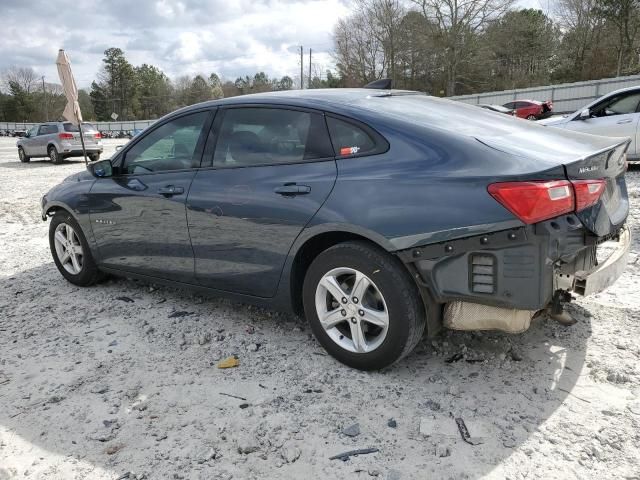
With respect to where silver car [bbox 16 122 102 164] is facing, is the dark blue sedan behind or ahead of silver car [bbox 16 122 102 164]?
behind

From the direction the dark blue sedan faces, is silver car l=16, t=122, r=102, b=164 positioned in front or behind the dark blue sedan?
in front

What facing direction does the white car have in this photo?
to the viewer's left

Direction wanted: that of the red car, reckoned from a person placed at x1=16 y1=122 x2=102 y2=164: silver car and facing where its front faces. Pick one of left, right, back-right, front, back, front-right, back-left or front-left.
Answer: back-right

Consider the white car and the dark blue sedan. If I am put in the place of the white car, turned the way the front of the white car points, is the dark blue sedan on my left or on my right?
on my left

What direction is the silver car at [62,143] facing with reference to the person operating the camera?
facing away from the viewer and to the left of the viewer

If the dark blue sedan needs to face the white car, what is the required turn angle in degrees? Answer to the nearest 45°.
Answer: approximately 90° to its right

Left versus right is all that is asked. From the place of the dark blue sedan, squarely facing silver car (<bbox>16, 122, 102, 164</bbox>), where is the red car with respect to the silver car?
right

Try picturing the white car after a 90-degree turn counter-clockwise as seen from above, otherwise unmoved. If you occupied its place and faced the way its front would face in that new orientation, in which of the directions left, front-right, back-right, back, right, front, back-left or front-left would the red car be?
back

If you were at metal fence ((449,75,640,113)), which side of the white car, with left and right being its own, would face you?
right

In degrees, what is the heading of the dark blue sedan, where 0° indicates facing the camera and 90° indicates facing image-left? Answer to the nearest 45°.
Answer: approximately 135°
